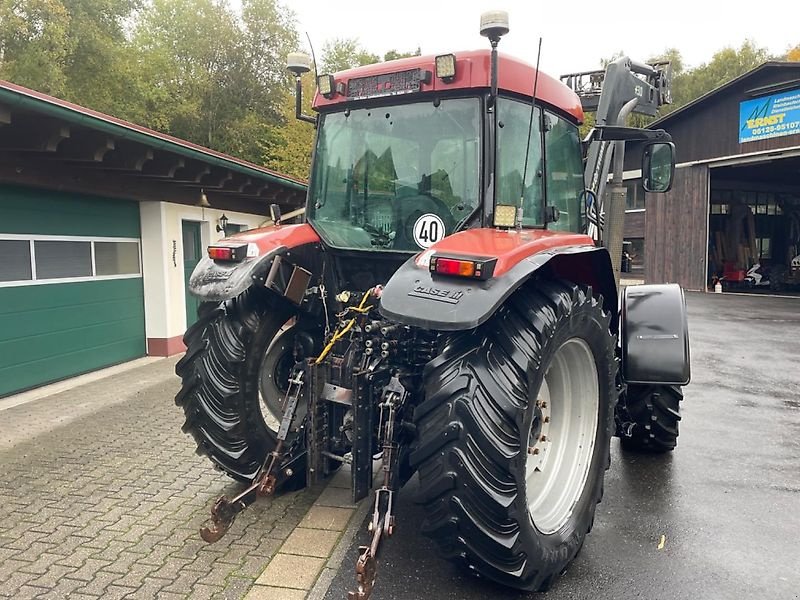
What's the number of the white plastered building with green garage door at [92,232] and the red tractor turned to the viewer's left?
0

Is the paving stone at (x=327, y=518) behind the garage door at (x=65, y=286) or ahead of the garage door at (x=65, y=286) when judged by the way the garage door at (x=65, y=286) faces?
ahead

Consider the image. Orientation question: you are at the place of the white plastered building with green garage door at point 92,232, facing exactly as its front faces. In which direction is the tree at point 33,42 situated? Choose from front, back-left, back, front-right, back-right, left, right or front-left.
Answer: back-left

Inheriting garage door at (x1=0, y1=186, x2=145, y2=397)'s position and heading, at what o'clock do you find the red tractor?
The red tractor is roughly at 1 o'clock from the garage door.

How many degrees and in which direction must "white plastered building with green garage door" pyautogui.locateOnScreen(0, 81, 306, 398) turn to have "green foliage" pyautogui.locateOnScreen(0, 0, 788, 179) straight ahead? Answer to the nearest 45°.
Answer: approximately 135° to its left

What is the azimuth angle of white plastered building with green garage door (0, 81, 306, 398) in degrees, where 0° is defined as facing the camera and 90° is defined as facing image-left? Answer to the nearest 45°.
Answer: approximately 315°

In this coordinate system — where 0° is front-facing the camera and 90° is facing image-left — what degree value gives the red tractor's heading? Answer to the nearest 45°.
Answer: approximately 225°

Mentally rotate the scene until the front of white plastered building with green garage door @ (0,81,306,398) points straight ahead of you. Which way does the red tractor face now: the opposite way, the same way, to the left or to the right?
to the left

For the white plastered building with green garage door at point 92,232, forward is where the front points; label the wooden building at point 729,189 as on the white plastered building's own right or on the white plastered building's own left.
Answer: on the white plastered building's own left

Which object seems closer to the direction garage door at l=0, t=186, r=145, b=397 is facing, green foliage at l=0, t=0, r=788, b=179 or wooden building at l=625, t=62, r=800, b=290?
the wooden building

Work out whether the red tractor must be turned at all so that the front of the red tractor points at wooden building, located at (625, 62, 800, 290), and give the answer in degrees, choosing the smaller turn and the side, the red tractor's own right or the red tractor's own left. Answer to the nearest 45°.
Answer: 0° — it already faces it

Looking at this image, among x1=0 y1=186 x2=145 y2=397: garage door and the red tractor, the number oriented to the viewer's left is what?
0

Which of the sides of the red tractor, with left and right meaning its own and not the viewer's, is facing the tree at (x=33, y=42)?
left

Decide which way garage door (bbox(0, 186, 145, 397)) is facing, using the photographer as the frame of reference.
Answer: facing the viewer and to the right of the viewer
